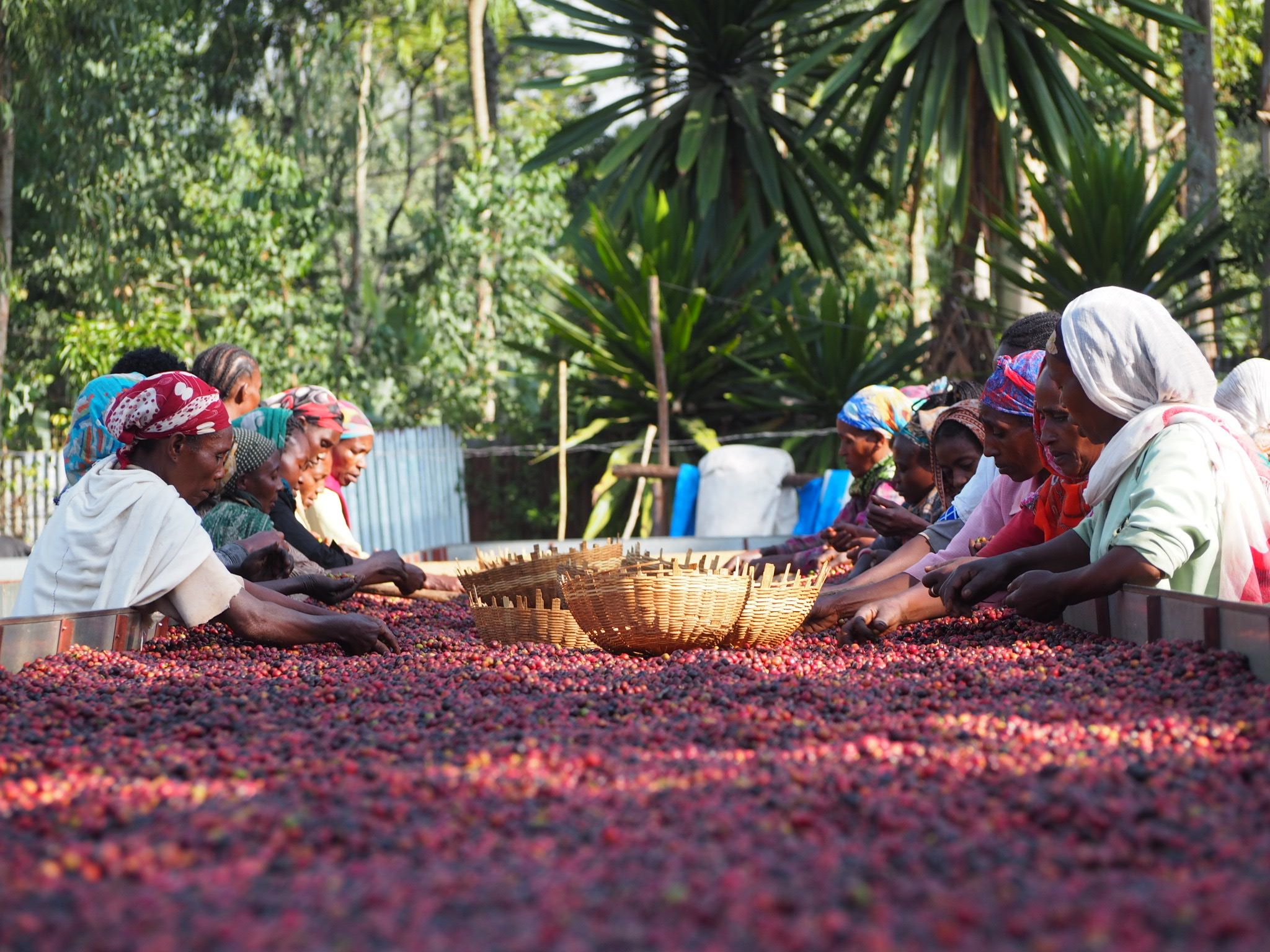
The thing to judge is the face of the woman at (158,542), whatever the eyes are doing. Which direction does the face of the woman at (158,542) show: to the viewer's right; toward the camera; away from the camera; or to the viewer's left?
to the viewer's right

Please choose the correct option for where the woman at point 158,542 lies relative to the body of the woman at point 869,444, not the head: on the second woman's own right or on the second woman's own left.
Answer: on the second woman's own left

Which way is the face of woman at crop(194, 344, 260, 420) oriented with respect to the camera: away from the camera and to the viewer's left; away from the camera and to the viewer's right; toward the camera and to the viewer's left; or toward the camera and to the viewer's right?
away from the camera and to the viewer's right

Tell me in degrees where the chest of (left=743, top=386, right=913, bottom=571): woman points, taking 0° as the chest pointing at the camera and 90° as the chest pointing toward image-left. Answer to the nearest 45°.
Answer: approximately 90°

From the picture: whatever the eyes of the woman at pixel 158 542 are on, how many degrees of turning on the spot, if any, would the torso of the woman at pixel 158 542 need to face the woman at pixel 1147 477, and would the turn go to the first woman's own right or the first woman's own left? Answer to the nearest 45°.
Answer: approximately 45° to the first woman's own right

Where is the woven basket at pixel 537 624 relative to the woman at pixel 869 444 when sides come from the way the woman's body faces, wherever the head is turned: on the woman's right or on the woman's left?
on the woman's left

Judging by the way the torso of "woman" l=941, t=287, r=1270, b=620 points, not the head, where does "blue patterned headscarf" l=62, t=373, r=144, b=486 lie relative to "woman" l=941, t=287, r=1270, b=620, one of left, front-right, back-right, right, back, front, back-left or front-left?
front

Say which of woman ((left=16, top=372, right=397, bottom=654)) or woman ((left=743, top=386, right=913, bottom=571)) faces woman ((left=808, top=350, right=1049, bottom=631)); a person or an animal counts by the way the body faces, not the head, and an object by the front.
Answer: woman ((left=16, top=372, right=397, bottom=654))

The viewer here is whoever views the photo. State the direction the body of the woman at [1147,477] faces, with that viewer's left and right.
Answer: facing to the left of the viewer

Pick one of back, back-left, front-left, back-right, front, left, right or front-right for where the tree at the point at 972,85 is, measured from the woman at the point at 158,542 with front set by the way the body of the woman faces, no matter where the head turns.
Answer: front-left

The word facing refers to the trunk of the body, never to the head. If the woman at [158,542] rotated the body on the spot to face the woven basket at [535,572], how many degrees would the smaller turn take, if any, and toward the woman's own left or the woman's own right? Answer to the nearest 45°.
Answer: approximately 45° to the woman's own left

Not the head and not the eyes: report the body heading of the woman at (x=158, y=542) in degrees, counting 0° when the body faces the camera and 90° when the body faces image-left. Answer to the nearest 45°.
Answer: approximately 270°

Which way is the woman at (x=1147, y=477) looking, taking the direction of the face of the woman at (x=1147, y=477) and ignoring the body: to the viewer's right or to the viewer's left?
to the viewer's left
